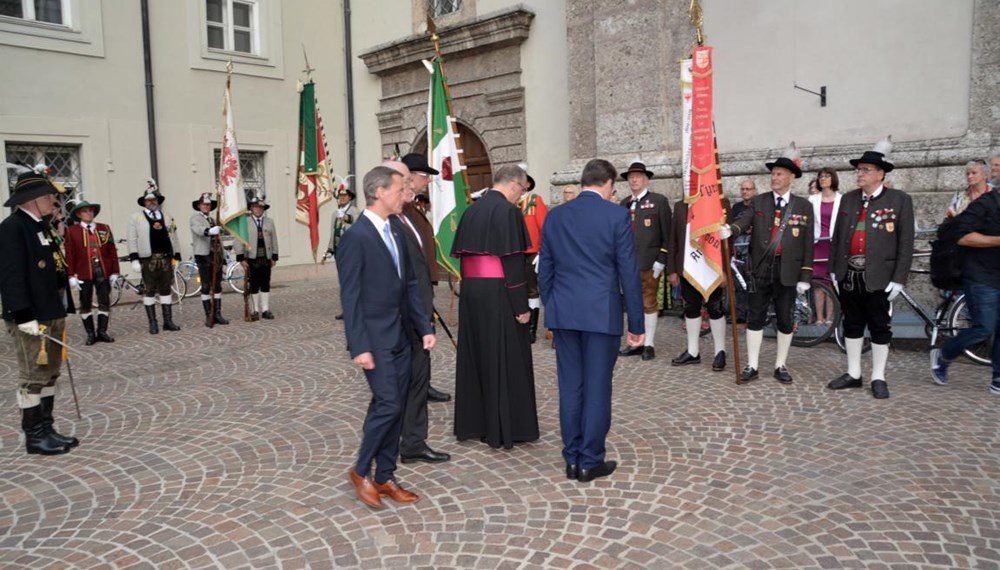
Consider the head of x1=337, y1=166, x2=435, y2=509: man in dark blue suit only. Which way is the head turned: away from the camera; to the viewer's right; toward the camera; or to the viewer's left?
to the viewer's right

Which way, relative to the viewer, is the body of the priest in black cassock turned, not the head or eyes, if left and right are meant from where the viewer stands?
facing away from the viewer and to the right of the viewer

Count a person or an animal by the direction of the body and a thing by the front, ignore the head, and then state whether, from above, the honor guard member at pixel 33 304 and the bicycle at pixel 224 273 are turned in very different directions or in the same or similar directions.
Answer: very different directions

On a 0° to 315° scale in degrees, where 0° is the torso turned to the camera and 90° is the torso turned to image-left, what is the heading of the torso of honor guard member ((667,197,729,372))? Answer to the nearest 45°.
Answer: approximately 45°

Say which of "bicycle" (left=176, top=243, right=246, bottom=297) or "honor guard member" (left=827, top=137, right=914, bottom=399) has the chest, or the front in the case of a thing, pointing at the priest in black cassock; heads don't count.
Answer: the honor guard member

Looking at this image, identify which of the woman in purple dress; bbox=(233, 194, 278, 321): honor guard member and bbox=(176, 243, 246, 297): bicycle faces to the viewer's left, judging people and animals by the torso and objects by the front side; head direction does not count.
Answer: the bicycle

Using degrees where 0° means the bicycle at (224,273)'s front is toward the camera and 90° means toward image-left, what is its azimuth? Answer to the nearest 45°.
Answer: approximately 90°
